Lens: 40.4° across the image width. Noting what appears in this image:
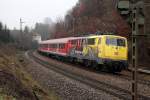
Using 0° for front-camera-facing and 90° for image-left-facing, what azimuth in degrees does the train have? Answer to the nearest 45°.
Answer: approximately 315°
